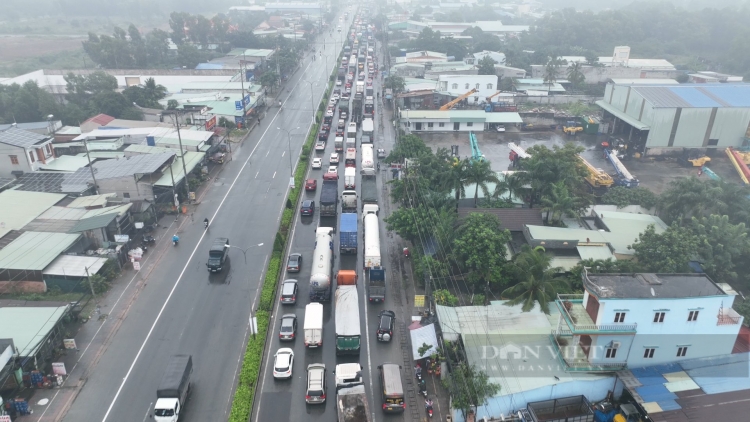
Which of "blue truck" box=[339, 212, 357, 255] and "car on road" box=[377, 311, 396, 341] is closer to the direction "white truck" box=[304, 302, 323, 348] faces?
the blue truck

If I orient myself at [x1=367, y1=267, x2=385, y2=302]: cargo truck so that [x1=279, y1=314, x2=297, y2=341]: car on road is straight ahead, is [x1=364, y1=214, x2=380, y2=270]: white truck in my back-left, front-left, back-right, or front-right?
back-right

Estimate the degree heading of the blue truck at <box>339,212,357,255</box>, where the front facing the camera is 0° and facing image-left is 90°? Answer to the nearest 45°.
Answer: approximately 180°

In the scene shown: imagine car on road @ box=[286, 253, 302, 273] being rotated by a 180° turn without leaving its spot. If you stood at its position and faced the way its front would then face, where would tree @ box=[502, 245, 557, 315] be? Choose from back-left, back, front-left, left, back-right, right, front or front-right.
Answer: front-left

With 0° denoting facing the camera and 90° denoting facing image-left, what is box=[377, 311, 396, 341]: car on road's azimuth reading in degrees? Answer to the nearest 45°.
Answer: approximately 180°

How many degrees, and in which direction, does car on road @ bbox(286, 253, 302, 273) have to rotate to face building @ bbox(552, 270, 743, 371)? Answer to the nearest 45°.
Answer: approximately 135° to its right

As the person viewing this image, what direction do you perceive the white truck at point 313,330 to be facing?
facing away from the viewer

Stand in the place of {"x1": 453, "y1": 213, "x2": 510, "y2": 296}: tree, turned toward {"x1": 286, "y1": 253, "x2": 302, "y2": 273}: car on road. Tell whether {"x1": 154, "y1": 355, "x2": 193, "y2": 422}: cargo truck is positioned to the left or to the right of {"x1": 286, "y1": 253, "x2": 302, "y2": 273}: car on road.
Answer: left

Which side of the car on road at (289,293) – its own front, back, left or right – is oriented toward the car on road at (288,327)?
back

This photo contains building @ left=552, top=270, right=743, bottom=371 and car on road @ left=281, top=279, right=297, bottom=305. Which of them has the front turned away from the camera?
the car on road

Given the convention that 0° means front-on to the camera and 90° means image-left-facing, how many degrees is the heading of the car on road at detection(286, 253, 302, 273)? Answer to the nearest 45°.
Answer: approximately 180°

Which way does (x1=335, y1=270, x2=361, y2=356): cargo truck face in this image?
away from the camera

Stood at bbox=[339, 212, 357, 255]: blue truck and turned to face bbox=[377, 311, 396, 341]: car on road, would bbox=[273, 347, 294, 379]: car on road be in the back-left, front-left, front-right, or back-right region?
front-right

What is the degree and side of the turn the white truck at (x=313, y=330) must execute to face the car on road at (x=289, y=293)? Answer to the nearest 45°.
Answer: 0° — it already faces it

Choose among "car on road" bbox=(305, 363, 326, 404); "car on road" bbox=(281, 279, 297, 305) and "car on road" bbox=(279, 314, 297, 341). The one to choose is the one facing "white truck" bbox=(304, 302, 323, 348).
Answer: "car on road" bbox=(305, 363, 326, 404)

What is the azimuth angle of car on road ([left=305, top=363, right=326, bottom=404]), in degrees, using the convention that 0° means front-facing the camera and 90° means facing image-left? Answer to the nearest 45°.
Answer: approximately 180°

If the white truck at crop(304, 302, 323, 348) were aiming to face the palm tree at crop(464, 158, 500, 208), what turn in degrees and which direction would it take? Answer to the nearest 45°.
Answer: approximately 45° to its right

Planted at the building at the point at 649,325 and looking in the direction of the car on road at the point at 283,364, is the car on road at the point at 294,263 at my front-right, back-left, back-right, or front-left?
front-right

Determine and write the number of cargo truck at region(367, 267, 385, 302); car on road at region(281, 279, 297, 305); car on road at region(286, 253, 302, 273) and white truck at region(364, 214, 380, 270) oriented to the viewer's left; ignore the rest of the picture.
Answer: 0
